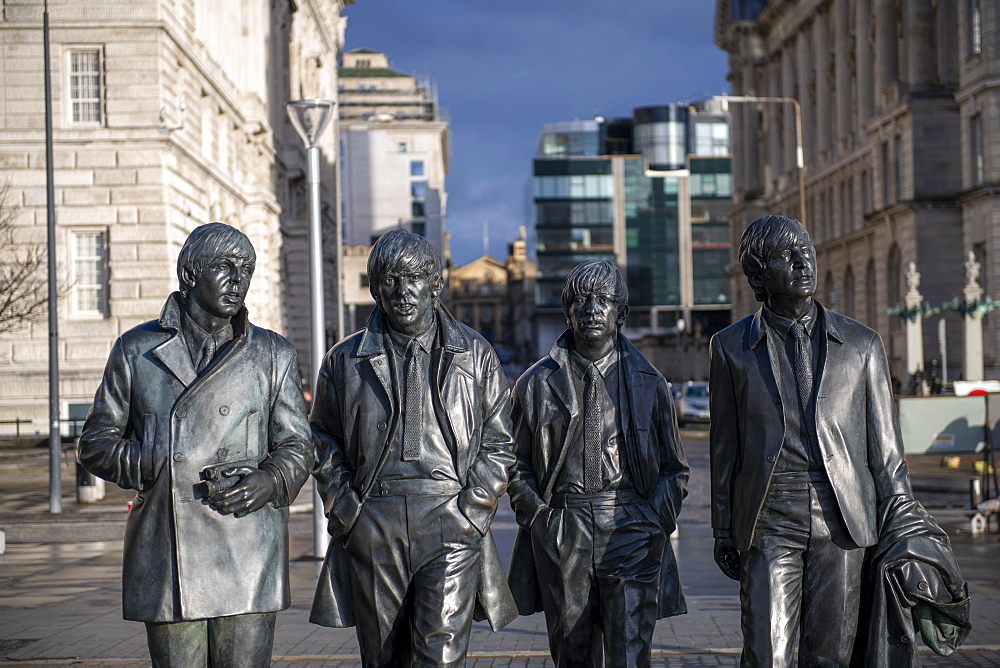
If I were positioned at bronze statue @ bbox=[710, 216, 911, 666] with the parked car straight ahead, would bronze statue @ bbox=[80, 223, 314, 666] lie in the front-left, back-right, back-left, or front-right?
back-left

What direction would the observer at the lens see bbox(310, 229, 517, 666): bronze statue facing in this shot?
facing the viewer

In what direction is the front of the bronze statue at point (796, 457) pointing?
toward the camera

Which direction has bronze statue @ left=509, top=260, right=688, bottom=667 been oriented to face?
toward the camera

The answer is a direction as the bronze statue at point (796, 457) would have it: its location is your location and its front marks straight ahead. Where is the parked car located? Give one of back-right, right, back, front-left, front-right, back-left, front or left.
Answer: back

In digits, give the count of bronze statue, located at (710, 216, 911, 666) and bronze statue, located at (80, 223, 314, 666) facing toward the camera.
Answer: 2

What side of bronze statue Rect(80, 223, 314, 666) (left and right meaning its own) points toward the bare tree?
back

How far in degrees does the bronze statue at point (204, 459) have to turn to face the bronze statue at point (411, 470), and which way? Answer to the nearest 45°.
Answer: approximately 135° to its left

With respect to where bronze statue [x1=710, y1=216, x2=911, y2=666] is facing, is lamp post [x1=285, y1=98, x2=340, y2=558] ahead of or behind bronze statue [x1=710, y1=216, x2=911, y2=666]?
behind

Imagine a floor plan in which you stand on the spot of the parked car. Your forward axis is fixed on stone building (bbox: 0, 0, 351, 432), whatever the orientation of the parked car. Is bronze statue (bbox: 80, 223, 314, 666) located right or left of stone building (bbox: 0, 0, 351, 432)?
left

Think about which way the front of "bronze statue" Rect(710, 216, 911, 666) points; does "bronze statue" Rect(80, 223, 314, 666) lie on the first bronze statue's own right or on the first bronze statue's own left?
on the first bronze statue's own right

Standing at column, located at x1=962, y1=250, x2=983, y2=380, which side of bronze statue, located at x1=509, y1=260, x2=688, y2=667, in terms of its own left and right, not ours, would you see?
back

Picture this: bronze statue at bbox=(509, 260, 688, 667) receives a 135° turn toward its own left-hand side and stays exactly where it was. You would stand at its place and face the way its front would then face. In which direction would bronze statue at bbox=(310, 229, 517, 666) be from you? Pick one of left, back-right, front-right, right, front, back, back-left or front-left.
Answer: back

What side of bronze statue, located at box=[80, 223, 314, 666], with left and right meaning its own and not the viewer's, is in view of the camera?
front

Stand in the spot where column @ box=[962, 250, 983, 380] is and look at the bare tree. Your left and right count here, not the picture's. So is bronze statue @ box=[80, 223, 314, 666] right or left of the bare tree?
left

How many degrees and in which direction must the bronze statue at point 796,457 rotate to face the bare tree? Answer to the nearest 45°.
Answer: approximately 135° to its right
